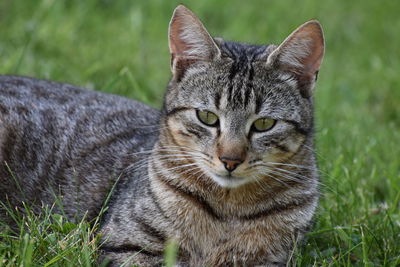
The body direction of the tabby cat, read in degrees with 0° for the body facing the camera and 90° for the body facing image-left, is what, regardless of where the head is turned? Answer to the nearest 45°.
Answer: approximately 315°
